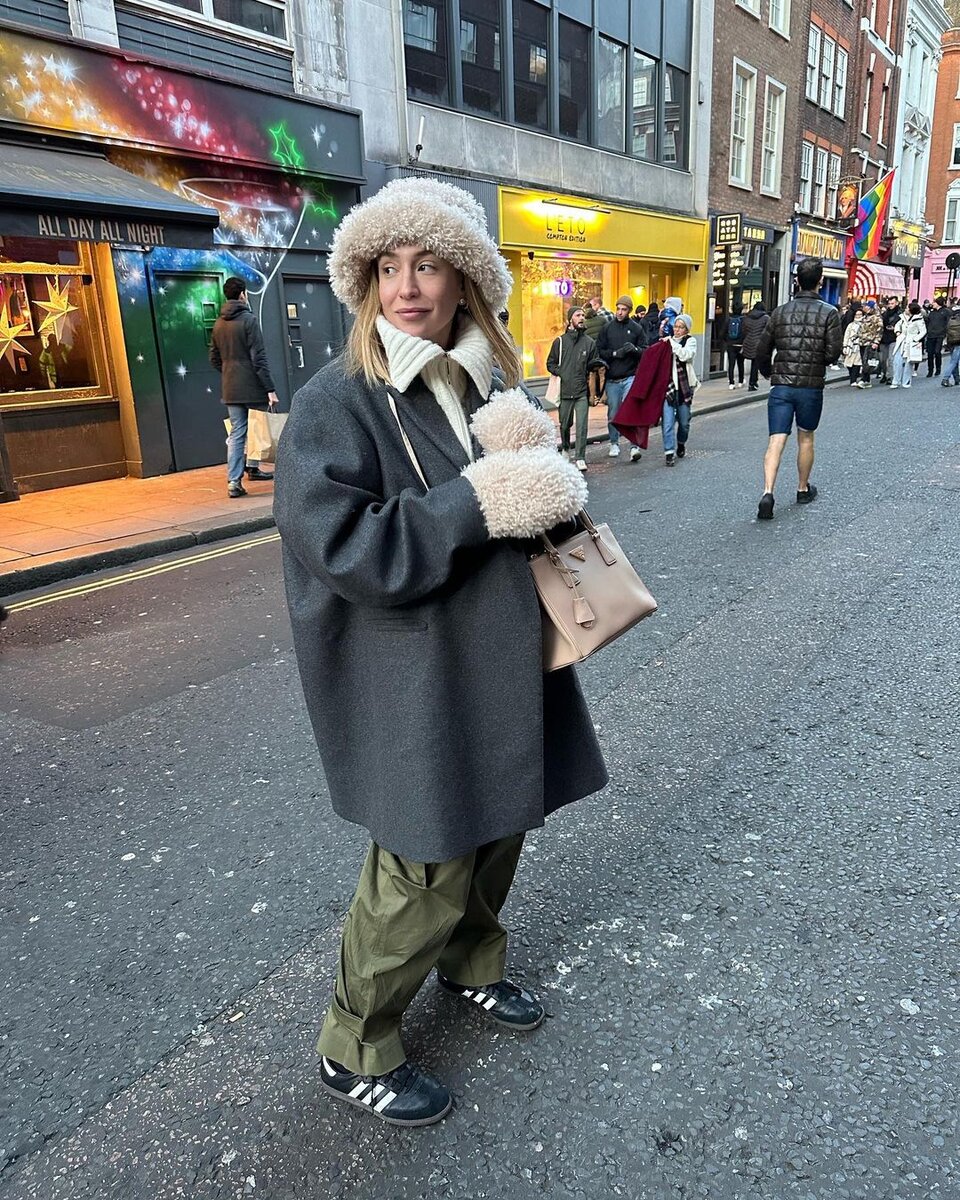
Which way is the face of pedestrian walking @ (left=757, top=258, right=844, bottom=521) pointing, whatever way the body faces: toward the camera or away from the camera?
away from the camera

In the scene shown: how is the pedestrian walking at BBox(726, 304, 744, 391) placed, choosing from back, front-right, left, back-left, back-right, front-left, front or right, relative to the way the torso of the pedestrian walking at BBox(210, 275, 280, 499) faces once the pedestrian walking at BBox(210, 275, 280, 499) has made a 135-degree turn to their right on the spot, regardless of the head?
back-left

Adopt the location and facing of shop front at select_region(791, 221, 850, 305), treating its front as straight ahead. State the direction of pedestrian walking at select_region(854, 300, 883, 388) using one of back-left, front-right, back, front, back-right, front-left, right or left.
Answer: front-right

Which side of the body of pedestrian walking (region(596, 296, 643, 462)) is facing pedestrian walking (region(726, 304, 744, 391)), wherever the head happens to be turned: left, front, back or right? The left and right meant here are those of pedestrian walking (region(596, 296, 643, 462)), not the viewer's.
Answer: back

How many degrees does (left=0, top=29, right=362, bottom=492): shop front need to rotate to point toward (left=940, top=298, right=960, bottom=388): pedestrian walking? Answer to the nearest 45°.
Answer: approximately 45° to its left

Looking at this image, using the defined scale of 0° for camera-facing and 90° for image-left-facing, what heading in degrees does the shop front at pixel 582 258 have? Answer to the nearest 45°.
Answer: approximately 315°

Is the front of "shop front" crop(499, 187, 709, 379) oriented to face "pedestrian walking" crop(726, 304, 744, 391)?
no

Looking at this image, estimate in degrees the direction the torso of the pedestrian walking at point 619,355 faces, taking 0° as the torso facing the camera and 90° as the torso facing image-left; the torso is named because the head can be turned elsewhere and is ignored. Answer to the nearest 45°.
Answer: approximately 0°

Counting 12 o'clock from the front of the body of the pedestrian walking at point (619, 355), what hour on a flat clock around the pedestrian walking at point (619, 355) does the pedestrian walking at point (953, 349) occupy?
the pedestrian walking at point (953, 349) is roughly at 7 o'clock from the pedestrian walking at point (619, 355).

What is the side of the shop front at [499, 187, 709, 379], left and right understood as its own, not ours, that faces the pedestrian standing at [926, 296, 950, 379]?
left

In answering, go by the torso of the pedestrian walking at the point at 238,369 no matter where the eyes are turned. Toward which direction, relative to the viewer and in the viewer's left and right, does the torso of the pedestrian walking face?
facing away from the viewer and to the right of the viewer

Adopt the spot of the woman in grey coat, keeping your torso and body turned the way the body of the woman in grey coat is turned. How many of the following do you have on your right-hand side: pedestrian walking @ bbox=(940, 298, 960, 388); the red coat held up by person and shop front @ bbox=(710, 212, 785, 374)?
0

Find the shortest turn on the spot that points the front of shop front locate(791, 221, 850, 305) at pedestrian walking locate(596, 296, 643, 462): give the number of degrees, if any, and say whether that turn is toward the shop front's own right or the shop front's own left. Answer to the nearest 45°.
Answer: approximately 45° to the shop front's own right

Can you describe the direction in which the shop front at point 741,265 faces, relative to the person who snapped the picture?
facing the viewer and to the right of the viewer

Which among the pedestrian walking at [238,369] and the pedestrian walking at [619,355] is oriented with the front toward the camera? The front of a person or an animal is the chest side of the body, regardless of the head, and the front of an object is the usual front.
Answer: the pedestrian walking at [619,355]

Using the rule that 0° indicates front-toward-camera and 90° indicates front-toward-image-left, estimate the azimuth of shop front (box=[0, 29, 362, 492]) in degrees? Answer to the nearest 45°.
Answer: approximately 315°
